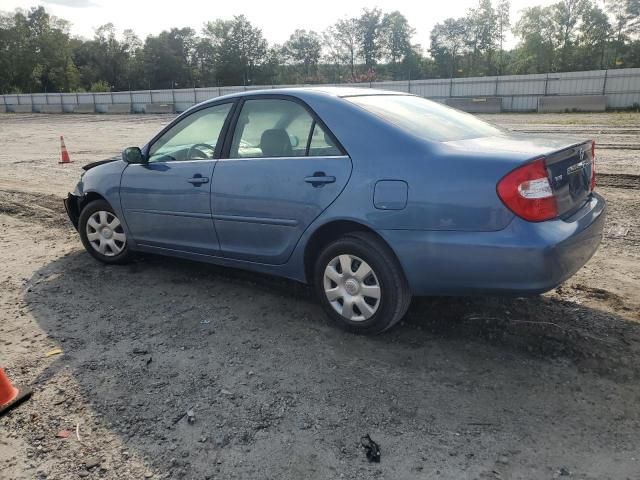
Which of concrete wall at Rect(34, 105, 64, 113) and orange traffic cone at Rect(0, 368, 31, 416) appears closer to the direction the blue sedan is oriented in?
the concrete wall

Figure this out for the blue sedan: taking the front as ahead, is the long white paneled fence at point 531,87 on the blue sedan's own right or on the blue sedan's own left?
on the blue sedan's own right

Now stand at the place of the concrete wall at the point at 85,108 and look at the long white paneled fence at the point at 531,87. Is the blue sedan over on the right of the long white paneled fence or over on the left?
right

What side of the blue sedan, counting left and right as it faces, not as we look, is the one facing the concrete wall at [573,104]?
right

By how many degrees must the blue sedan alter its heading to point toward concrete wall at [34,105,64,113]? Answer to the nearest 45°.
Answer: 0° — it already faces it

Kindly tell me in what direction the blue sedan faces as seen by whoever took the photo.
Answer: facing away from the viewer and to the left of the viewer

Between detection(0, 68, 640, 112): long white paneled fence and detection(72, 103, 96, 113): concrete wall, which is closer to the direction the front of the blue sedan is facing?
the concrete wall
